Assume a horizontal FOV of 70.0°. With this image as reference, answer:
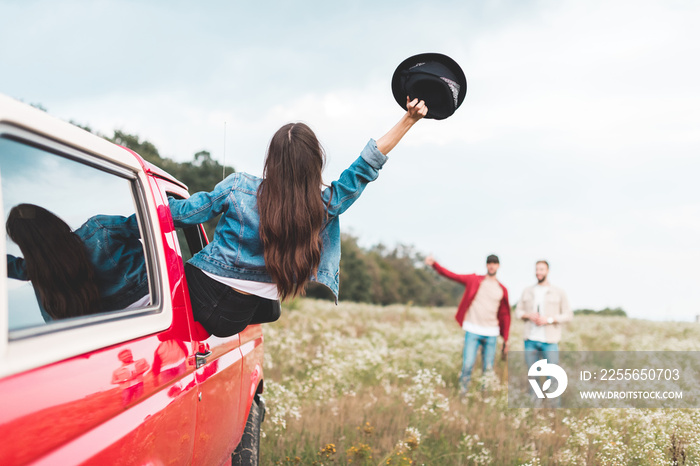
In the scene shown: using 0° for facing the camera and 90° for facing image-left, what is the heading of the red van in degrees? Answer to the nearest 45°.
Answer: approximately 225°

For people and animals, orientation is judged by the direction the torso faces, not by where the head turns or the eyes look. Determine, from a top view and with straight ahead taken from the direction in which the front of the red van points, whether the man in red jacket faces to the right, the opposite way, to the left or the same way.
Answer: the opposite way

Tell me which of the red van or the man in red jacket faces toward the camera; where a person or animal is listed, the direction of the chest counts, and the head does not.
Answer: the man in red jacket

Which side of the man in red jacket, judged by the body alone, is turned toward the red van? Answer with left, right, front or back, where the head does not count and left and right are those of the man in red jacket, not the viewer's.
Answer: front

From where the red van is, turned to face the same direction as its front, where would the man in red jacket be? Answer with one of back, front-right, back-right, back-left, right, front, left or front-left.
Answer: front

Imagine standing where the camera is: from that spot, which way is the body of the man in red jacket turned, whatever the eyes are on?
toward the camera

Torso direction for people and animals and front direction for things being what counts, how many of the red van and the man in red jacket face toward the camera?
1
